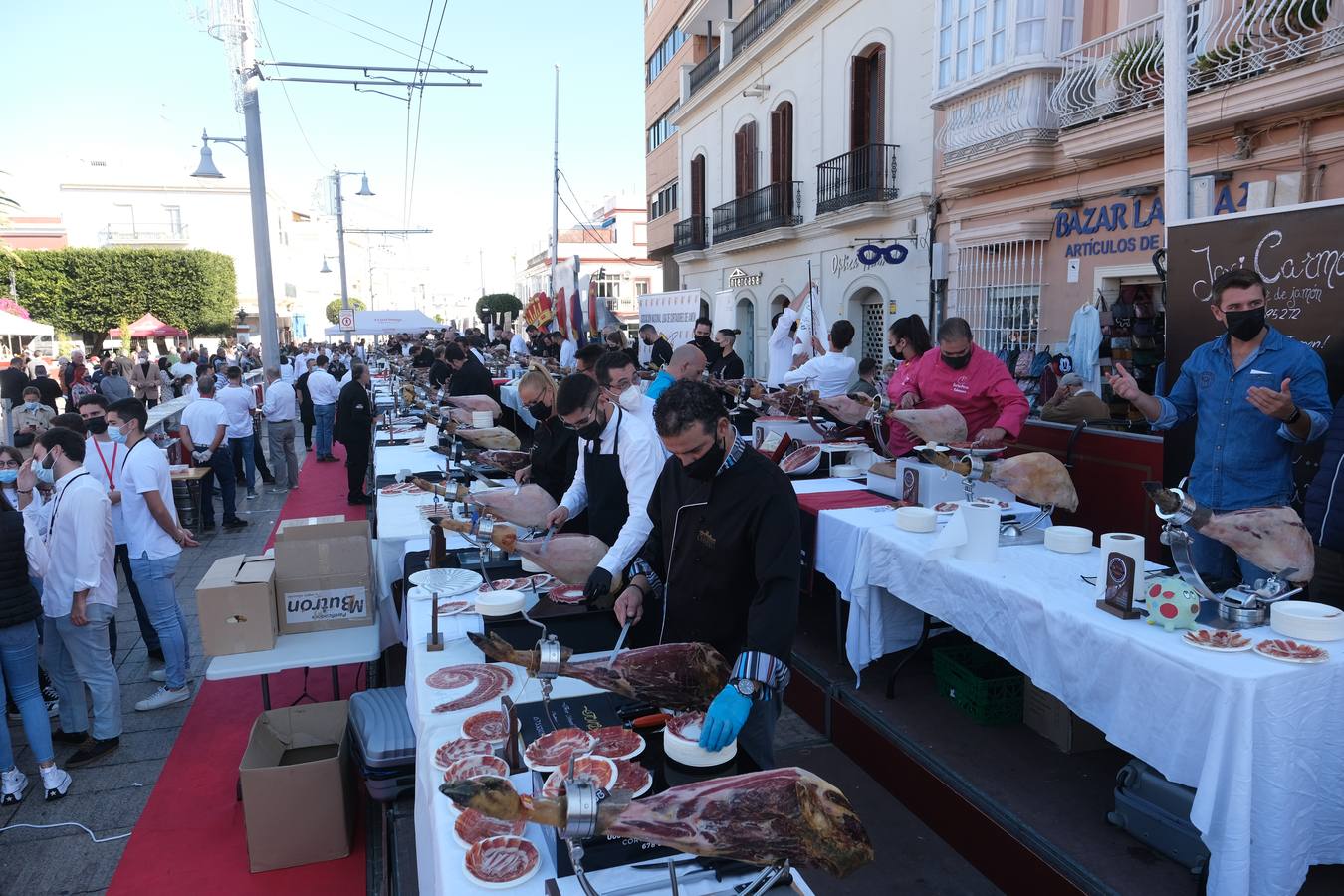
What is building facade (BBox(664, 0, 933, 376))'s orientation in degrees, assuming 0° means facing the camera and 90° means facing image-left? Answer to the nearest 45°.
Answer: approximately 45°

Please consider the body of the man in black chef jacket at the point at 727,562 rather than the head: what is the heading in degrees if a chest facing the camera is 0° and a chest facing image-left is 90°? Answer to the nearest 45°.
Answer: approximately 45°

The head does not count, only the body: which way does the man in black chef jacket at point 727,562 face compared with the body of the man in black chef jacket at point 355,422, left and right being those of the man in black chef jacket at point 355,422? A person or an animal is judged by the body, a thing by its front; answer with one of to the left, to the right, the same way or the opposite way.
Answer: the opposite way

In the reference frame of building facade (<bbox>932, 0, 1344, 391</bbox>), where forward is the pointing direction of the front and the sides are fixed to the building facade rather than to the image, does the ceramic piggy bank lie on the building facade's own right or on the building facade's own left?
on the building facade's own left

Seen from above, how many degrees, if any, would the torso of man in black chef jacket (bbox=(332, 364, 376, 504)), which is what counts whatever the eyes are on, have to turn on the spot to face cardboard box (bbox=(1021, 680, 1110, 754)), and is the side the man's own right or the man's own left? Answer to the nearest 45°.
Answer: approximately 90° to the man's own right

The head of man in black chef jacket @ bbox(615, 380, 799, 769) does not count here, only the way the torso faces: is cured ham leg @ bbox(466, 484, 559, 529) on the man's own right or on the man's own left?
on the man's own right

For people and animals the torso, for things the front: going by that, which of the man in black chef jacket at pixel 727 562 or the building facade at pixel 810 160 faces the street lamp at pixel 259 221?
the building facade

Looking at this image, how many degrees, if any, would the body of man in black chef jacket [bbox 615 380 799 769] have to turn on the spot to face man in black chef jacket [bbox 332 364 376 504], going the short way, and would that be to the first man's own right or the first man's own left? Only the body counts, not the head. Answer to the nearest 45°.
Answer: approximately 90° to the first man's own right

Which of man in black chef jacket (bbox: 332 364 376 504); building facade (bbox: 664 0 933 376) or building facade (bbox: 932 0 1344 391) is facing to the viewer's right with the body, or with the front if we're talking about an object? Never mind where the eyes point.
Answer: the man in black chef jacket

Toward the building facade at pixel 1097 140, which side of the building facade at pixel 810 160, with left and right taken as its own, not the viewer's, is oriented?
left

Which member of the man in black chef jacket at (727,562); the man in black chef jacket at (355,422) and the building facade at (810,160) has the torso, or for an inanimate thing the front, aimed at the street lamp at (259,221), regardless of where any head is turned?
the building facade
